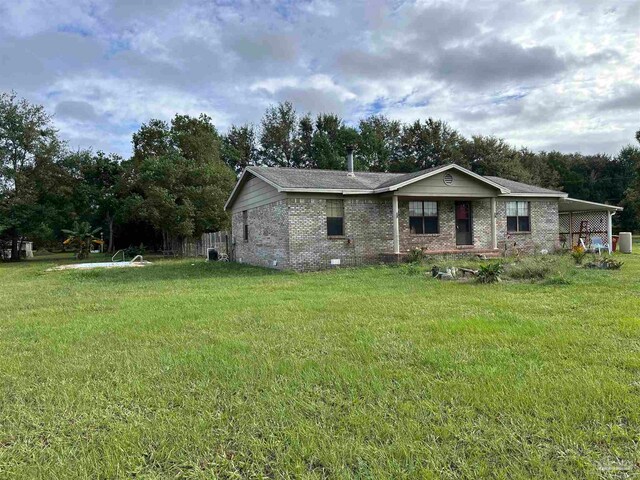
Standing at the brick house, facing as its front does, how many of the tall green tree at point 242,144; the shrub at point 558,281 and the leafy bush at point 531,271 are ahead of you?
2

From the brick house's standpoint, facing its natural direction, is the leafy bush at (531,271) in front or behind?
in front

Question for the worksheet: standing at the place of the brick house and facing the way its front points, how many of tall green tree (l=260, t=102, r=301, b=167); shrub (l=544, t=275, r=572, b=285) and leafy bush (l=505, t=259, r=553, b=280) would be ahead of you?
2

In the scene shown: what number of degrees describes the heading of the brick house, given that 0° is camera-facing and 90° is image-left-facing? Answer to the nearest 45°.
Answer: approximately 315°

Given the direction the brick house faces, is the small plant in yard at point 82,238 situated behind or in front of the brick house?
behind

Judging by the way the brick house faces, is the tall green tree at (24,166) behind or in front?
behind

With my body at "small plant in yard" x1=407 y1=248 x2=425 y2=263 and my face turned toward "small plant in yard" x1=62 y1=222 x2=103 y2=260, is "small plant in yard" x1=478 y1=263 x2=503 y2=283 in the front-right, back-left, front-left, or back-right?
back-left

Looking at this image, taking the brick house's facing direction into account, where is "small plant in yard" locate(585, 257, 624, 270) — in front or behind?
in front

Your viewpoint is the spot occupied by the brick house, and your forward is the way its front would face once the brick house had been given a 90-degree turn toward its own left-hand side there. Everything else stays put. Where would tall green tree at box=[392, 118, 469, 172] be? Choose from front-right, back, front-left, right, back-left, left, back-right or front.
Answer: front-left

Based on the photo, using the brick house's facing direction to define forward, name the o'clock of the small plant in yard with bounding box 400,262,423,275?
The small plant in yard is roughly at 1 o'clock from the brick house.

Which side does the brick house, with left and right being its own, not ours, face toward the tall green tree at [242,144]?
back

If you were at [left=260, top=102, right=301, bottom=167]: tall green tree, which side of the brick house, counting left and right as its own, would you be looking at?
back

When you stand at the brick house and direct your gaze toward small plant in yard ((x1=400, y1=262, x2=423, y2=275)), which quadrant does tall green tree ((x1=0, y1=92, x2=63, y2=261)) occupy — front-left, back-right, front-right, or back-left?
back-right

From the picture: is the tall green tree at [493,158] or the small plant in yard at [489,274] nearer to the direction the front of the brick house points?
the small plant in yard

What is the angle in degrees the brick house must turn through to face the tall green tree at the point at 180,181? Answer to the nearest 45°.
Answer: approximately 180°

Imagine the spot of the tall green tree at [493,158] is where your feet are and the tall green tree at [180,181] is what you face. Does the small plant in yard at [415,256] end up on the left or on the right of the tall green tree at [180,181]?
left

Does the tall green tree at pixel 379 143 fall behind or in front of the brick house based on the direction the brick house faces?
behind

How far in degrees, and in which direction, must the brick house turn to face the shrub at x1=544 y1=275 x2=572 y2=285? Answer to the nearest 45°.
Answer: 0° — it already faces it

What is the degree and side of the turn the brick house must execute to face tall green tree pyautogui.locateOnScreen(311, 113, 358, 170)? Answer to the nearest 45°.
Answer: approximately 135° to its left
